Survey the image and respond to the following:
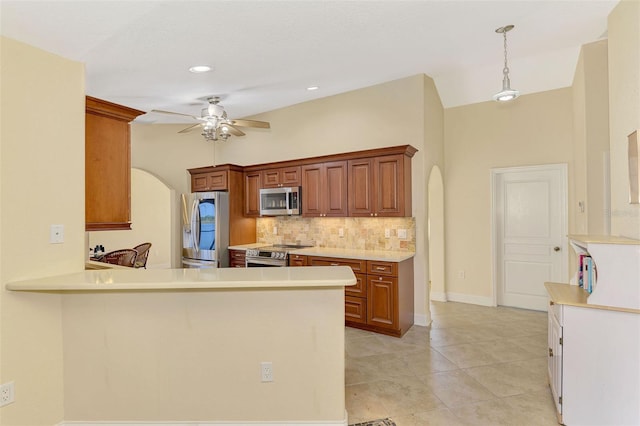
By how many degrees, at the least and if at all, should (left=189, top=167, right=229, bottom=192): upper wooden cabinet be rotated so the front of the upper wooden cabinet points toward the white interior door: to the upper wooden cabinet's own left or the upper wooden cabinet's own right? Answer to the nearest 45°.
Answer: approximately 90° to the upper wooden cabinet's own left

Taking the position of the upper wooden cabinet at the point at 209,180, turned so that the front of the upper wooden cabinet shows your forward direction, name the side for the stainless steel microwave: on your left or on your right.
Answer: on your left

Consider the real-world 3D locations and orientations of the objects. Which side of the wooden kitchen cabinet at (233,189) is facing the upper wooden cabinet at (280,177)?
left

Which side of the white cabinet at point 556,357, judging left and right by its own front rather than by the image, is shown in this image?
left

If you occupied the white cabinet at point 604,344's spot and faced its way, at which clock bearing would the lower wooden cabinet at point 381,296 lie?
The lower wooden cabinet is roughly at 1 o'clock from the white cabinet.

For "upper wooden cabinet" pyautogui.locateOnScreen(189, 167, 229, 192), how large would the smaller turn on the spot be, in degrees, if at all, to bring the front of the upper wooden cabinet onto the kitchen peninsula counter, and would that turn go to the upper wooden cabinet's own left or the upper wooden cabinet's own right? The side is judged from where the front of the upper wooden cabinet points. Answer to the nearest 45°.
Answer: approximately 45° to the upper wooden cabinet's own left

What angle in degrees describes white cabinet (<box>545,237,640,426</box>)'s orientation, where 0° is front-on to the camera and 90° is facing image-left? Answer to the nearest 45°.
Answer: approximately 90°

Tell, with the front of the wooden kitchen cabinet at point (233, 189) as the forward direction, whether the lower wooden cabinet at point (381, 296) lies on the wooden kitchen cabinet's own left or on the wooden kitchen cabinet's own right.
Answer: on the wooden kitchen cabinet's own left

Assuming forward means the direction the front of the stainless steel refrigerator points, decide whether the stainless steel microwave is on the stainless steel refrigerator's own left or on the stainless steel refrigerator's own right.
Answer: on the stainless steel refrigerator's own left

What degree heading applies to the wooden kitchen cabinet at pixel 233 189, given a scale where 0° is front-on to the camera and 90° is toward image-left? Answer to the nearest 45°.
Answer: approximately 45°

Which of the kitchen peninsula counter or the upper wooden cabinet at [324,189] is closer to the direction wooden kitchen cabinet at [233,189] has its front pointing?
the kitchen peninsula counter

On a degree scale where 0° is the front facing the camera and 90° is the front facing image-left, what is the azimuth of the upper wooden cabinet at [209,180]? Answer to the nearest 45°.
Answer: approximately 45°

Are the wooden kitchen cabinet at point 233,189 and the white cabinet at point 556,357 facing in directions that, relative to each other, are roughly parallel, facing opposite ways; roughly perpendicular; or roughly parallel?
roughly perpendicular

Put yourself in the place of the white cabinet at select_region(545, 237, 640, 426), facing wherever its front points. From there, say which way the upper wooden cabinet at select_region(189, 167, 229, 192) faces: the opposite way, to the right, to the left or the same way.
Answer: to the left
